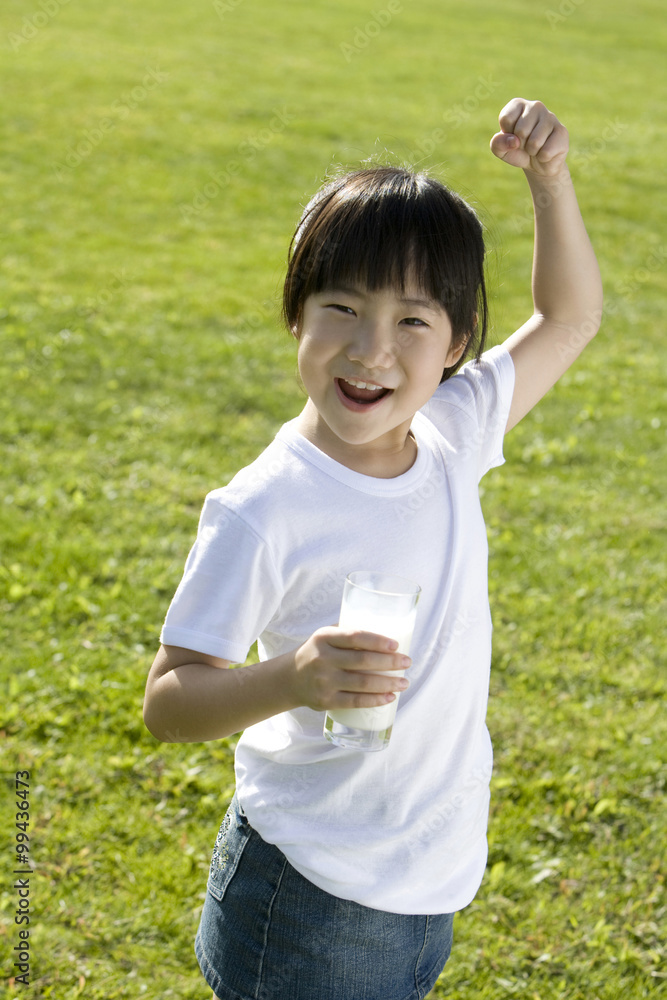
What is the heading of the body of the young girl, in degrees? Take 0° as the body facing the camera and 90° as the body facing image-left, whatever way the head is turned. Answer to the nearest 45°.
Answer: approximately 315°
